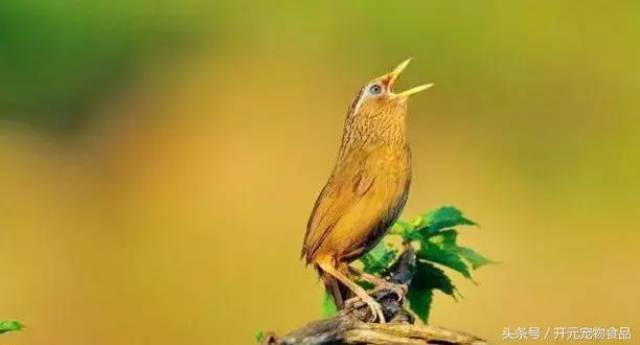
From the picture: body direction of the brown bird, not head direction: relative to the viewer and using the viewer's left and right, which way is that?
facing to the right of the viewer
